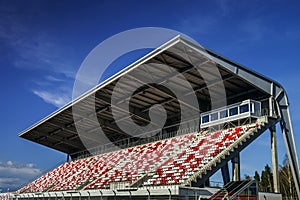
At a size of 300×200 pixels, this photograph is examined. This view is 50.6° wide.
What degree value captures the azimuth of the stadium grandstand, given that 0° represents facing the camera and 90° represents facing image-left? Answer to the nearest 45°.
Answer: approximately 45°
